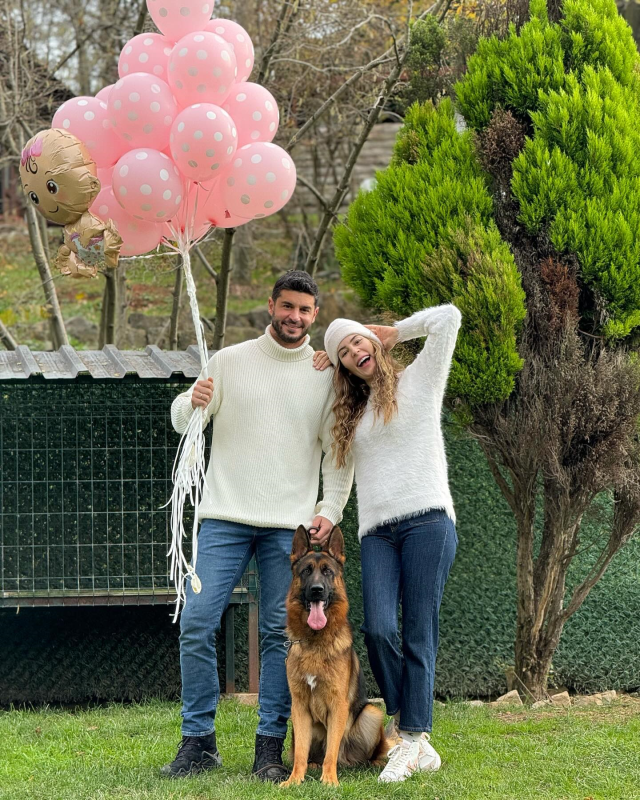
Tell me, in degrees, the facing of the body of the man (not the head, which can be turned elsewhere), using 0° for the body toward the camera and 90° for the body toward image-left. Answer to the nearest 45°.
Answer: approximately 0°

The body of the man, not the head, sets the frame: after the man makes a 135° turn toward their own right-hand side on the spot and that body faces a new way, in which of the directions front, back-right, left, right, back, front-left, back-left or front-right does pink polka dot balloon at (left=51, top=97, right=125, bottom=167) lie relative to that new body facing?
front

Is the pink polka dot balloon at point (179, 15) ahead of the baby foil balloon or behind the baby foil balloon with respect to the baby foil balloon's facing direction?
behind

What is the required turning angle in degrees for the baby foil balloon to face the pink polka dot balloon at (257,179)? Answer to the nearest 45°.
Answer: approximately 135° to its left

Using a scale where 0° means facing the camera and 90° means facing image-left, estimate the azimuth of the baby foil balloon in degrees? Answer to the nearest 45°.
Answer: approximately 45°
